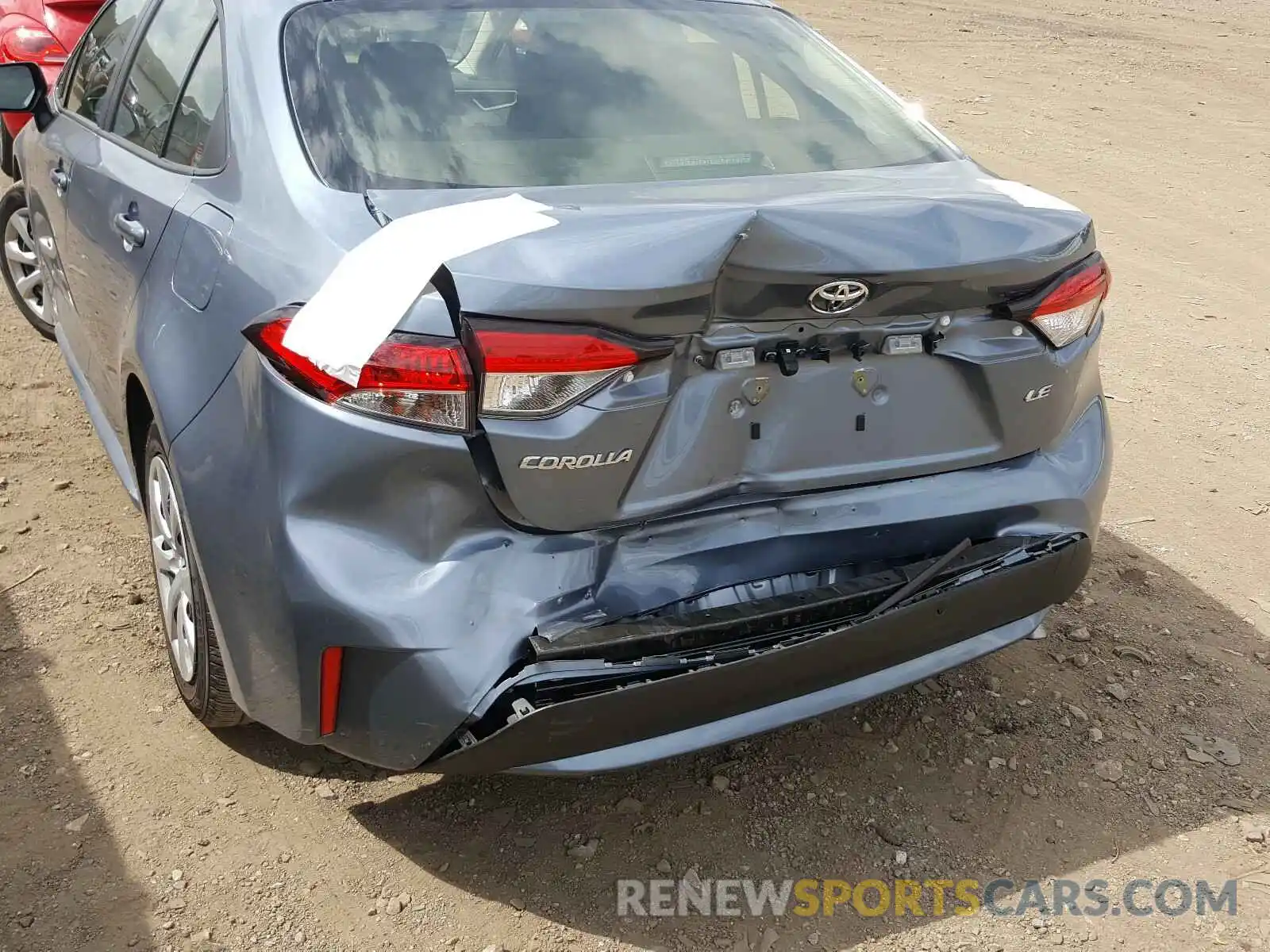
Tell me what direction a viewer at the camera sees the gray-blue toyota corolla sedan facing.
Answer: facing away from the viewer and to the left of the viewer

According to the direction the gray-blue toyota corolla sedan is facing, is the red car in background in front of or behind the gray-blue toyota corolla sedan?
in front
